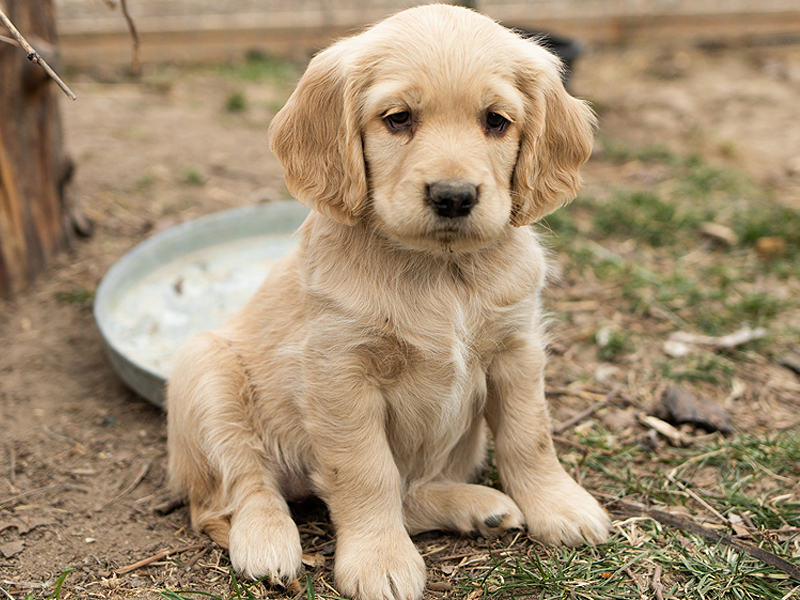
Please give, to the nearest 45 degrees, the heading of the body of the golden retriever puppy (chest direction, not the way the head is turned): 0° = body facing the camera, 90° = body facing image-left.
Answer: approximately 315°

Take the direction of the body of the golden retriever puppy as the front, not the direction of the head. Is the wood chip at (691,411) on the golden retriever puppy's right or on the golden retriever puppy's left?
on the golden retriever puppy's left

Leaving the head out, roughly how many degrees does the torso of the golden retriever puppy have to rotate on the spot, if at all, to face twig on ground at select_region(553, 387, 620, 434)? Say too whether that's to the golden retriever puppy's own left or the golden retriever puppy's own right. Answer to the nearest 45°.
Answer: approximately 90° to the golden retriever puppy's own left

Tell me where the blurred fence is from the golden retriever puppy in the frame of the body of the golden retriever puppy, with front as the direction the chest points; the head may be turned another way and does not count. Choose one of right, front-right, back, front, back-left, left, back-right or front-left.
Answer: back-left

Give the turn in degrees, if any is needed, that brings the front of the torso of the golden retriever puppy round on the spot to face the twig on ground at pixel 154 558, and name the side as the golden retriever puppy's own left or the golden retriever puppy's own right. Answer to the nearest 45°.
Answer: approximately 135° to the golden retriever puppy's own right

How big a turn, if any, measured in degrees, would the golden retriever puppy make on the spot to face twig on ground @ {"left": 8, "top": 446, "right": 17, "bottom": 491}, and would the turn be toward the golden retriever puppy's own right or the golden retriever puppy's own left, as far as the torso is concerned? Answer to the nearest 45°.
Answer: approximately 135° to the golden retriever puppy's own right

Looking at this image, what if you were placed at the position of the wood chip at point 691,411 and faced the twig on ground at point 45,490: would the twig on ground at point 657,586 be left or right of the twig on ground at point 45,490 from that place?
left

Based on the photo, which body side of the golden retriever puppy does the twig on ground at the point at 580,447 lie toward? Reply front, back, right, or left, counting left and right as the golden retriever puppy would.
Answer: left

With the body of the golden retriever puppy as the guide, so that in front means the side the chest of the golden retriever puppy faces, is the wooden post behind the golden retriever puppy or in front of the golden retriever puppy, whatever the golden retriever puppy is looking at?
behind

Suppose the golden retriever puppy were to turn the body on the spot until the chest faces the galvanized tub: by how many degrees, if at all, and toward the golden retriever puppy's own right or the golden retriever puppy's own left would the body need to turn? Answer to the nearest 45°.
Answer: approximately 180°
